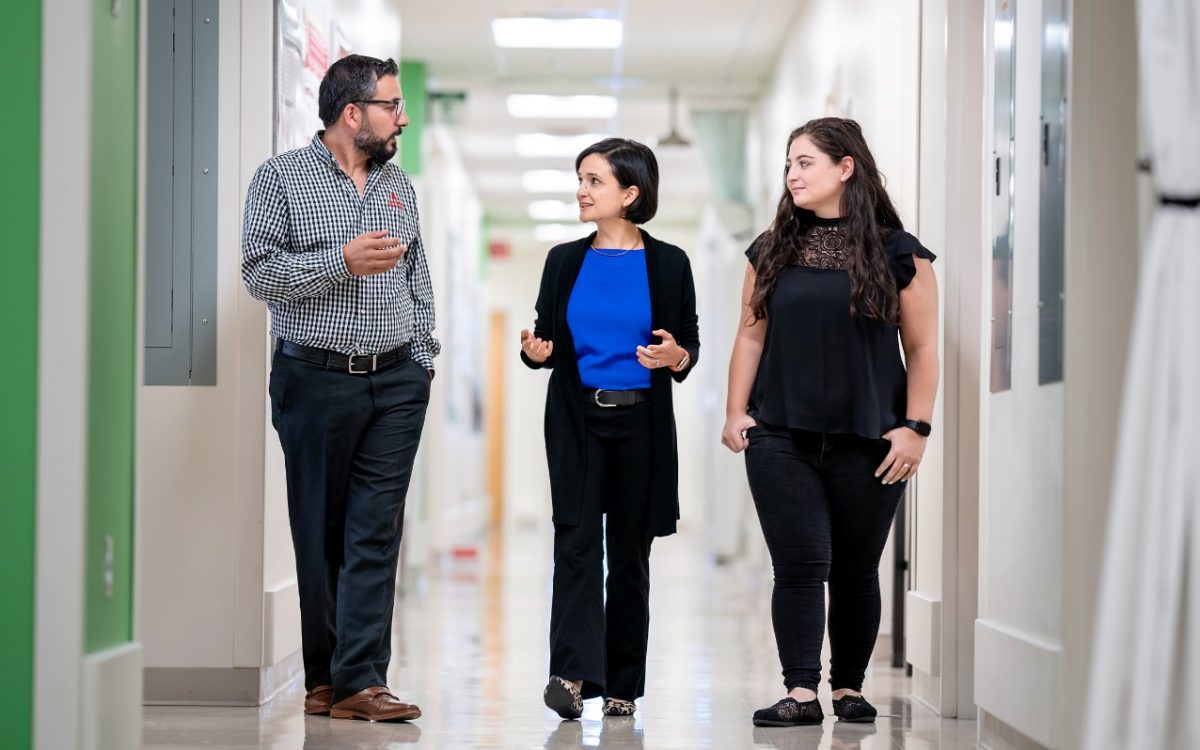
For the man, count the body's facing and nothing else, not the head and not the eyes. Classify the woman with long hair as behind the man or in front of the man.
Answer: in front

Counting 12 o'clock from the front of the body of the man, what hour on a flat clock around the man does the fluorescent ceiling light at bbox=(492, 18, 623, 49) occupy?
The fluorescent ceiling light is roughly at 8 o'clock from the man.

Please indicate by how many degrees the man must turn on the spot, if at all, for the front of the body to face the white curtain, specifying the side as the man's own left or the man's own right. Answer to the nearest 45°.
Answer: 0° — they already face it

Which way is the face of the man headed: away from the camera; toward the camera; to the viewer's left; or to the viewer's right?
to the viewer's right

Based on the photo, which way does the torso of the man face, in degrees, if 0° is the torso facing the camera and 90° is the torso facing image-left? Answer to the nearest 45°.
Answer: approximately 315°

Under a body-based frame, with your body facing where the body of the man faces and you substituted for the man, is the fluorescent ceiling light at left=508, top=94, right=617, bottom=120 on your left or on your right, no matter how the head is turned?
on your left

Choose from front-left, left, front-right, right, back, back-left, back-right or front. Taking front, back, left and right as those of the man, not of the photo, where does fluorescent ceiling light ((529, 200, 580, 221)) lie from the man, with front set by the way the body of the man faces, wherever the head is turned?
back-left

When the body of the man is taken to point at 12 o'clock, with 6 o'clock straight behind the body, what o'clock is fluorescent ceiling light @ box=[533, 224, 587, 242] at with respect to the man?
The fluorescent ceiling light is roughly at 8 o'clock from the man.

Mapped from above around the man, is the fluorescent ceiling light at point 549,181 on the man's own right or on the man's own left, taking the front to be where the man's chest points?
on the man's own left

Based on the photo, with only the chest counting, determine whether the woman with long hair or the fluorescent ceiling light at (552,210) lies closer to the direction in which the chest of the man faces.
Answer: the woman with long hair

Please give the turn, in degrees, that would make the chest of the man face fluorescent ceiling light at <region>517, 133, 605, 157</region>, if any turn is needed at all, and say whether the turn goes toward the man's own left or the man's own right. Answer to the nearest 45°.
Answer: approximately 135° to the man's own left
